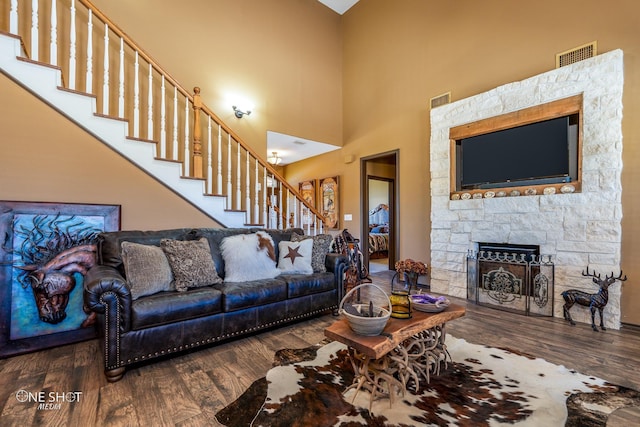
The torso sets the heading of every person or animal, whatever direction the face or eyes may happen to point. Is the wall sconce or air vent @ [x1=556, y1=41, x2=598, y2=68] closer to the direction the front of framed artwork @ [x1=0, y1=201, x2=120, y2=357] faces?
the air vent

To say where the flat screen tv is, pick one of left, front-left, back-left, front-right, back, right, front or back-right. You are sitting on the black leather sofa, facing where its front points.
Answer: front-left

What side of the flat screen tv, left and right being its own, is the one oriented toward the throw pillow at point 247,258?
front

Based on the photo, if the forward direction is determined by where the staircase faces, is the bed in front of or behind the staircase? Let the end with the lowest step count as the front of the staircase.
in front

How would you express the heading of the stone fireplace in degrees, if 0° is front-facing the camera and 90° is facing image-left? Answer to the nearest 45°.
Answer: approximately 45°

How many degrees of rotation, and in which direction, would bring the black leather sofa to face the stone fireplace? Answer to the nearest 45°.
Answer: approximately 45° to its left

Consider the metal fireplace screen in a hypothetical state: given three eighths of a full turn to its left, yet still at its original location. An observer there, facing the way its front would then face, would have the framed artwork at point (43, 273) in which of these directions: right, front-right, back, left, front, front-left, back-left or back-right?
back-right

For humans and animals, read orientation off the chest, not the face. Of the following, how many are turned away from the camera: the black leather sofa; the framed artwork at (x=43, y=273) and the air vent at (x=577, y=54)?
0

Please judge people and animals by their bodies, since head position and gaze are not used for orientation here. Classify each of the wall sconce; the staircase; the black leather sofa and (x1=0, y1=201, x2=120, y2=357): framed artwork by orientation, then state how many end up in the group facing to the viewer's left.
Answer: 0

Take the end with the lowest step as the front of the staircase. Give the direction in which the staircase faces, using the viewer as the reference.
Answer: facing away from the viewer and to the right of the viewer

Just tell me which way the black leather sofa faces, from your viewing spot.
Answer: facing the viewer and to the right of the viewer

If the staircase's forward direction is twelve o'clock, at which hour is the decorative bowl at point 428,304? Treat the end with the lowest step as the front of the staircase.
The decorative bowl is roughly at 3 o'clock from the staircase.
